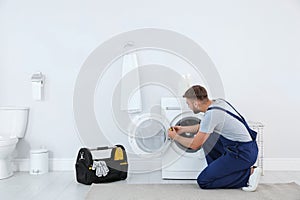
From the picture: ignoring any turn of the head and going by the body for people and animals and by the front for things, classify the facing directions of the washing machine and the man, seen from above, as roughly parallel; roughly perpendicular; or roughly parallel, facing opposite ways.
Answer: roughly perpendicular

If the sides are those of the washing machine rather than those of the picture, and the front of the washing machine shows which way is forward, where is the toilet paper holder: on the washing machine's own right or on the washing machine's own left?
on the washing machine's own right

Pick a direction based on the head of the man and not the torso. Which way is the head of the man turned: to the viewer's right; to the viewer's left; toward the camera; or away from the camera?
to the viewer's left

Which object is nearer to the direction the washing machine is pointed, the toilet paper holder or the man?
the man

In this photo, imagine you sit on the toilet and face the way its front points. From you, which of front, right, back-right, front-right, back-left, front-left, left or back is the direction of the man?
front-left

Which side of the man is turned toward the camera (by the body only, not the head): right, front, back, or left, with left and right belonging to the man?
left

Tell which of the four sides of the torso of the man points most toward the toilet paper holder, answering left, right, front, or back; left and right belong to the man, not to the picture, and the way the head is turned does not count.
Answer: front

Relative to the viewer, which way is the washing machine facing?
toward the camera
